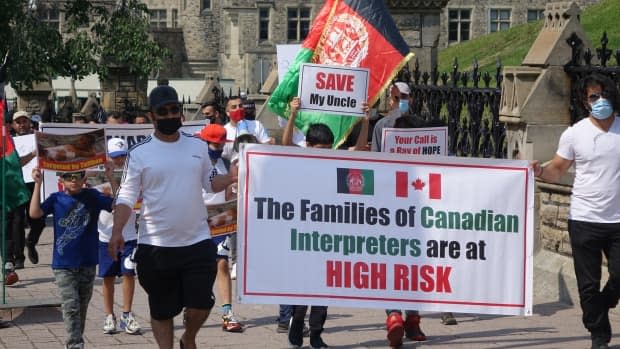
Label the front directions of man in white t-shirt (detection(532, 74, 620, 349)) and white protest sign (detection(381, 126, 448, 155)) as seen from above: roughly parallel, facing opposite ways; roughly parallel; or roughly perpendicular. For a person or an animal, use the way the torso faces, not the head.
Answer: roughly parallel

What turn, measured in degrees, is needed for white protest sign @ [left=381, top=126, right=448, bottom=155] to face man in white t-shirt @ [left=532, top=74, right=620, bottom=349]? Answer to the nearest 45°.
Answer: approximately 45° to its left

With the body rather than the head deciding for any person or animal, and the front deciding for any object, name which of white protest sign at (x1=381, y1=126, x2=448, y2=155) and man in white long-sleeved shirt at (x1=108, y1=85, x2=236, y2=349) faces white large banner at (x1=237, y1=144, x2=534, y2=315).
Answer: the white protest sign

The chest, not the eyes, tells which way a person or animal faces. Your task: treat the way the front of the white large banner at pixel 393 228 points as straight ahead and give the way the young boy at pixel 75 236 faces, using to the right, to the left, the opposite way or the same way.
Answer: the same way

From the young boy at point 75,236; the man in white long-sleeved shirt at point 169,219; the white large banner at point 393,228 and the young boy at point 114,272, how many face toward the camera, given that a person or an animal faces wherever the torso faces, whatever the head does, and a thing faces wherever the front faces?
4

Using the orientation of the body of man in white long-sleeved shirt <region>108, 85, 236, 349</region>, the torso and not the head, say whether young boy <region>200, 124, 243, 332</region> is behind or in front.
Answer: behind

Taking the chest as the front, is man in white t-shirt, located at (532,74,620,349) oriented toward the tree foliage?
no

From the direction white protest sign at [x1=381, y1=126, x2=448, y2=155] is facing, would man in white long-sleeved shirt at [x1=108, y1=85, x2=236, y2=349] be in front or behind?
in front

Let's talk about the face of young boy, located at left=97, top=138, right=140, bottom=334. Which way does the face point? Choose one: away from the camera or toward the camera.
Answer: toward the camera

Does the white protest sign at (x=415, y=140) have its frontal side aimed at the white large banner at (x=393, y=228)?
yes

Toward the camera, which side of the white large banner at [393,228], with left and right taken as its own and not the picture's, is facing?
front

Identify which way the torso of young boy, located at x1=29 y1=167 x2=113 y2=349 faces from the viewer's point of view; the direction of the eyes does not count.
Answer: toward the camera

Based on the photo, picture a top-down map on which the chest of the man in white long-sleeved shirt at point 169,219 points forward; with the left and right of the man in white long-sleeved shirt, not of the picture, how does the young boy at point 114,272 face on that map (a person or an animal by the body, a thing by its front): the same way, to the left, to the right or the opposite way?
the same way

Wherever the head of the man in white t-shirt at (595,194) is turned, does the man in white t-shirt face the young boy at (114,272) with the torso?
no

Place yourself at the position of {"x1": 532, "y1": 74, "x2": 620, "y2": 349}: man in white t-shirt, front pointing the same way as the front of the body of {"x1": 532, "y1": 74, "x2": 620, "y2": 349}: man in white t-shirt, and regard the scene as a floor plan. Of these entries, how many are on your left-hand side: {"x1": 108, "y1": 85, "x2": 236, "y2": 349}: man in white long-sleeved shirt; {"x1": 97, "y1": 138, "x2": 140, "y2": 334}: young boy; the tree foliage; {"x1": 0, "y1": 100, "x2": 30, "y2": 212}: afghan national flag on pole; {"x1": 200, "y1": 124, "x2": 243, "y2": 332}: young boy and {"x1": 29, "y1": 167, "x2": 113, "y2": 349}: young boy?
0

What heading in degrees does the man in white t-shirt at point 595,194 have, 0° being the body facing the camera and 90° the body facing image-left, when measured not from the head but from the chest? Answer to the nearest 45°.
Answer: approximately 0°

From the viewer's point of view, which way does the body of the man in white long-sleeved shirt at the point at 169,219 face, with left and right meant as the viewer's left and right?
facing the viewer
